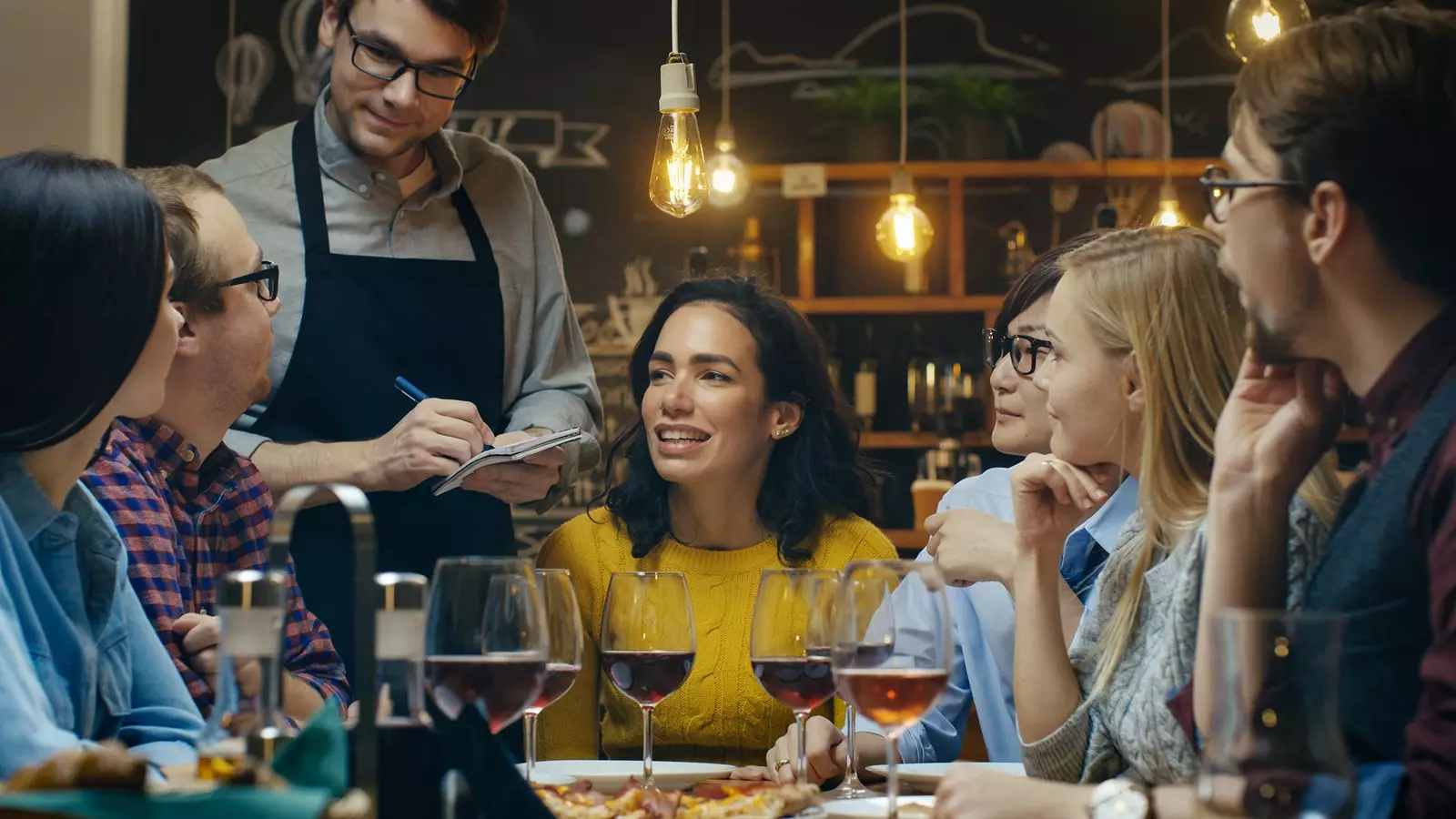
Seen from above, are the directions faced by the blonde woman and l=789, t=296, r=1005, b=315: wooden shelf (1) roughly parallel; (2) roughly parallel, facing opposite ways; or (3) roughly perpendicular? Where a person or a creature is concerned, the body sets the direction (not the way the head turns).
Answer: roughly perpendicular

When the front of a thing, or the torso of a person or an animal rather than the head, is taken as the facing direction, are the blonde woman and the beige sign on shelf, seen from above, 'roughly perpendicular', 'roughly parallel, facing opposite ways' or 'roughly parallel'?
roughly perpendicular

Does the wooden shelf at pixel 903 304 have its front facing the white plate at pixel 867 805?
yes

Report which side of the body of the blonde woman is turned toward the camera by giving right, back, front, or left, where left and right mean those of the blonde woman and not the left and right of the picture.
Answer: left

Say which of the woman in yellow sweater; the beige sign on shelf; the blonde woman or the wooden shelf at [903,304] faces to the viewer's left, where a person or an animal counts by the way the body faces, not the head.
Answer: the blonde woman

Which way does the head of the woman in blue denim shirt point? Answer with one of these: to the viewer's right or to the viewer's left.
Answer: to the viewer's right

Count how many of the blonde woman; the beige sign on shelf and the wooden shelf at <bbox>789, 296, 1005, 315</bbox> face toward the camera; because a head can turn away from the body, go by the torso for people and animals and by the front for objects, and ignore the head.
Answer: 2

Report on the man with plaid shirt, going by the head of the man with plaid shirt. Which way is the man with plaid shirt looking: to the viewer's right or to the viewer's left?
to the viewer's right
